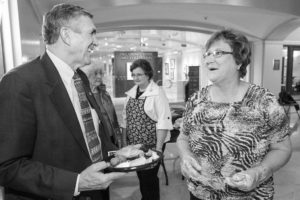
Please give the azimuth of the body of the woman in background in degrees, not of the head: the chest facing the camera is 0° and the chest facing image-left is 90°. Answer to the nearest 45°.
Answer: approximately 45°

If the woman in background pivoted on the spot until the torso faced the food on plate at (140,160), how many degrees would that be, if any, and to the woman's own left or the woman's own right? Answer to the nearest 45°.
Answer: approximately 45° to the woman's own left

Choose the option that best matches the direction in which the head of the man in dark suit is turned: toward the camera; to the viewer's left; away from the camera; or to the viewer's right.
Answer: to the viewer's right
